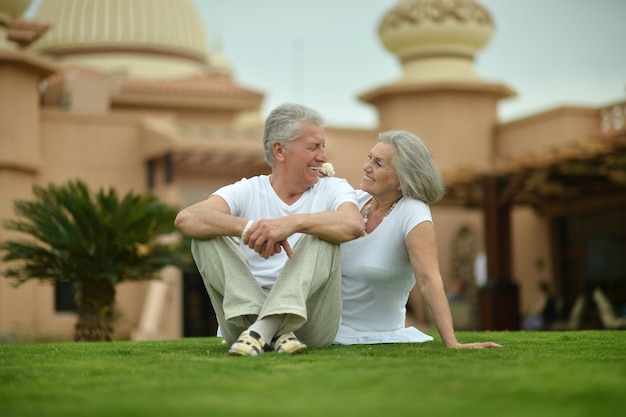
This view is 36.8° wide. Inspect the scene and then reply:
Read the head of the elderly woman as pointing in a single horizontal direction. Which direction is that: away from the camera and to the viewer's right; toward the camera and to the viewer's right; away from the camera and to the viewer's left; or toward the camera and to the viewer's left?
toward the camera and to the viewer's left

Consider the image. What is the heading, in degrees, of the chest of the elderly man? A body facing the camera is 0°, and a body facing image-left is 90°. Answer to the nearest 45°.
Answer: approximately 0°

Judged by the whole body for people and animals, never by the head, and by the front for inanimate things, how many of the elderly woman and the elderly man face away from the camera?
0

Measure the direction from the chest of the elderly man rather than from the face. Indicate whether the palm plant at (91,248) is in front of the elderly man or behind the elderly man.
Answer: behind

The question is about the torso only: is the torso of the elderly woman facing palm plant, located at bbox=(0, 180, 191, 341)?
no

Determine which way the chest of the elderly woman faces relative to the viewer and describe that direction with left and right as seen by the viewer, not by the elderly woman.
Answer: facing the viewer and to the left of the viewer
